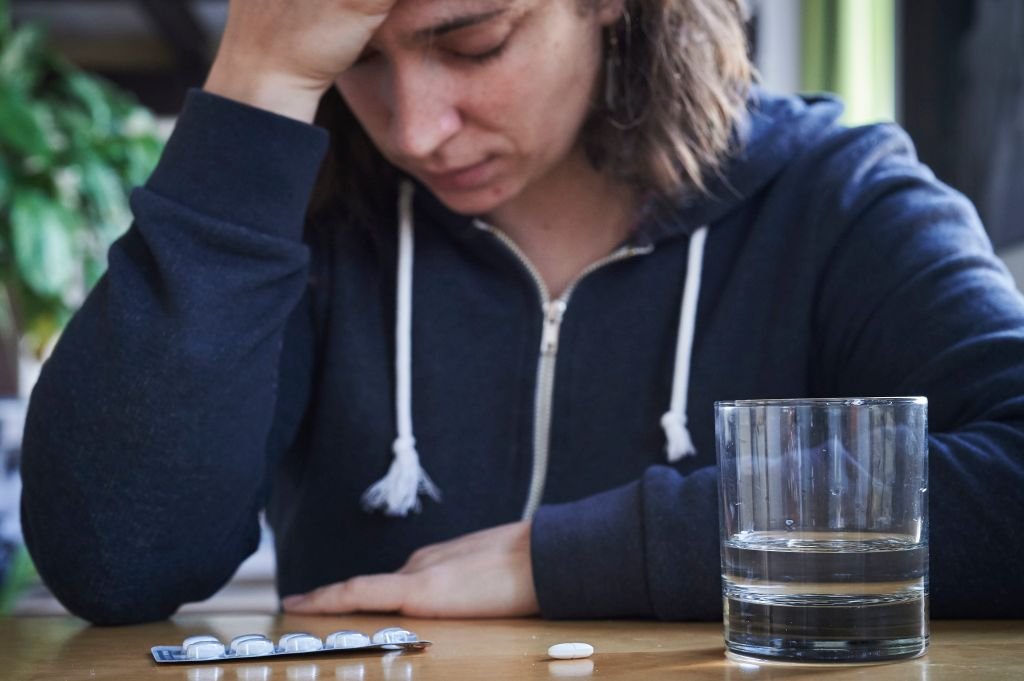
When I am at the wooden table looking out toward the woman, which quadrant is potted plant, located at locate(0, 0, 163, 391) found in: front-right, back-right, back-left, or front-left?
front-left

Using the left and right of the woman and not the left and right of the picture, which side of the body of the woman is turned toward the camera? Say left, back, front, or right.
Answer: front

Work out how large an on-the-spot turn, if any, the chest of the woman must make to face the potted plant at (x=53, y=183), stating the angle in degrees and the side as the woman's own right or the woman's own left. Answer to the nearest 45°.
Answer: approximately 135° to the woman's own right

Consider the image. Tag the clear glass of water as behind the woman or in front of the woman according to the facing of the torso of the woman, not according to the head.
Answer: in front
